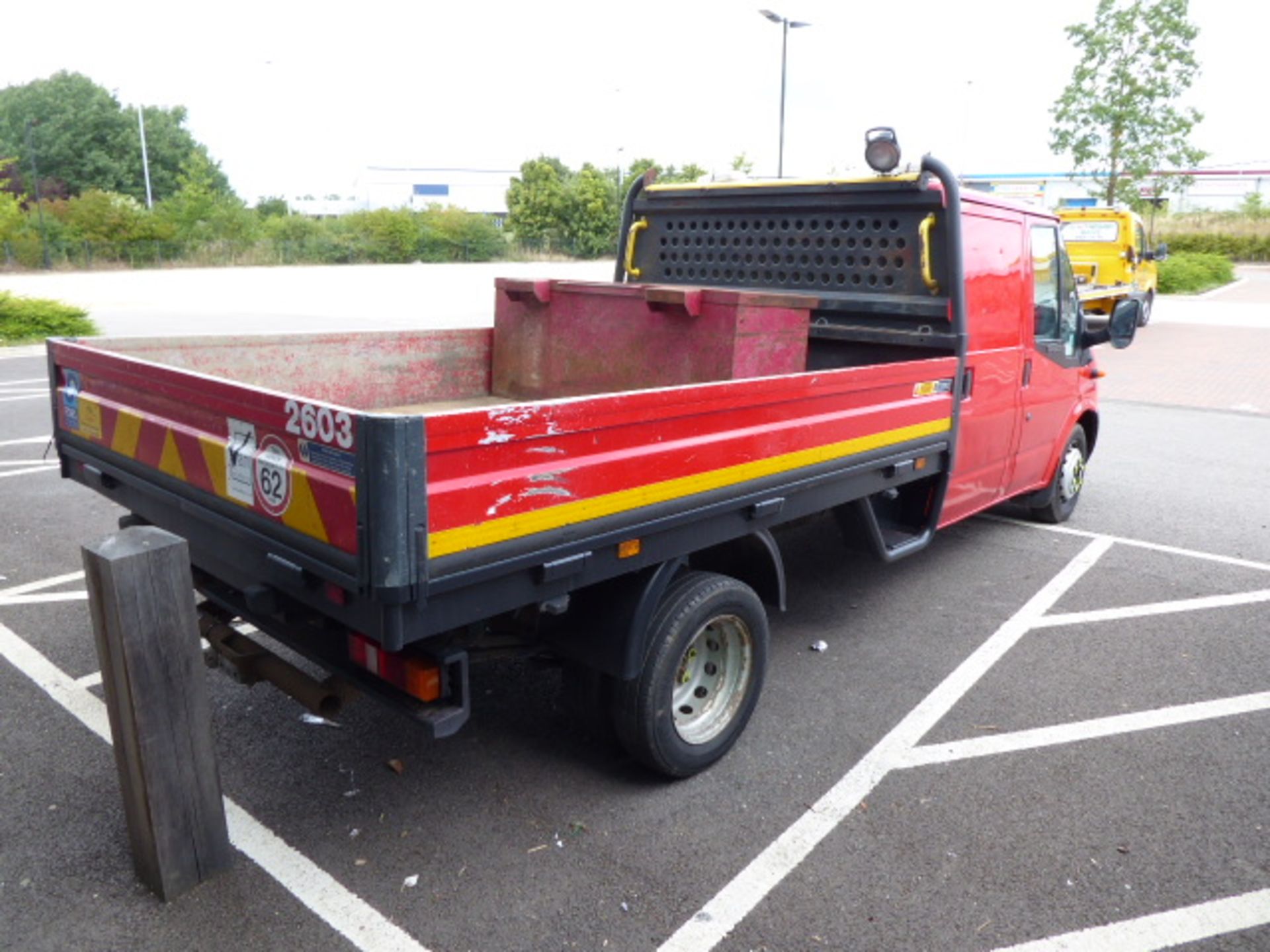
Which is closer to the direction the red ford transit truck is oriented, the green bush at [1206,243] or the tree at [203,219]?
the green bush

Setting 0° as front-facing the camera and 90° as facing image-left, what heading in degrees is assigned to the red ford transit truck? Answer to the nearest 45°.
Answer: approximately 225°

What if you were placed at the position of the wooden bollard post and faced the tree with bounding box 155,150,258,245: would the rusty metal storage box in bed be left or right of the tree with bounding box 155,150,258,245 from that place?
right

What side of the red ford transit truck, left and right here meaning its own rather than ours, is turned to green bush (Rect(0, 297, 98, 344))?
left

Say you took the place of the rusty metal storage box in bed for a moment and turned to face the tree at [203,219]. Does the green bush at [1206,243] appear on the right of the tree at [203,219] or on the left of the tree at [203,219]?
right

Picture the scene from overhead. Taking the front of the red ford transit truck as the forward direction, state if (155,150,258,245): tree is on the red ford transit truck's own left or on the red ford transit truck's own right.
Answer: on the red ford transit truck's own left

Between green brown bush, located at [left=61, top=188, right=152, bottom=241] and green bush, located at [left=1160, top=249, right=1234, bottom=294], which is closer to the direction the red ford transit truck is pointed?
the green bush

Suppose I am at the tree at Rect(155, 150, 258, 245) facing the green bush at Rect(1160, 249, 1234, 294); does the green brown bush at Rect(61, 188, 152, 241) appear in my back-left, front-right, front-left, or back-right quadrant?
back-right

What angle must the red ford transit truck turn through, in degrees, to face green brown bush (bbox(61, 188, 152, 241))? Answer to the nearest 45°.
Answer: approximately 90° to its left

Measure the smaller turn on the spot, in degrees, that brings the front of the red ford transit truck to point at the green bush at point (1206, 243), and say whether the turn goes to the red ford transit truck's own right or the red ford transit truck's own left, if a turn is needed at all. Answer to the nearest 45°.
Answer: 0° — it already faces it
